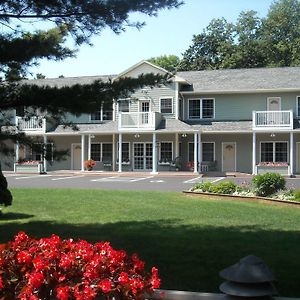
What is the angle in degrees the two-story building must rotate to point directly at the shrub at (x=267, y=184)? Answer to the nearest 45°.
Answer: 0° — it already faces it

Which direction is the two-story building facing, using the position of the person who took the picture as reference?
facing the viewer

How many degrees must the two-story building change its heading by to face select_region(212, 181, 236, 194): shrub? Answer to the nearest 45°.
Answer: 0° — it already faces it

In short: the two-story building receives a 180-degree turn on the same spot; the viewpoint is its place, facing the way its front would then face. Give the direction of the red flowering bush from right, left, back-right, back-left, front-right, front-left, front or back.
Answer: back

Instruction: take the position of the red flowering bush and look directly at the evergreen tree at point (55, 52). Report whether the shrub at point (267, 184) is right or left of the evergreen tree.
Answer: right

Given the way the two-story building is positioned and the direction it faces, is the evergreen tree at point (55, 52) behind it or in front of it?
in front
